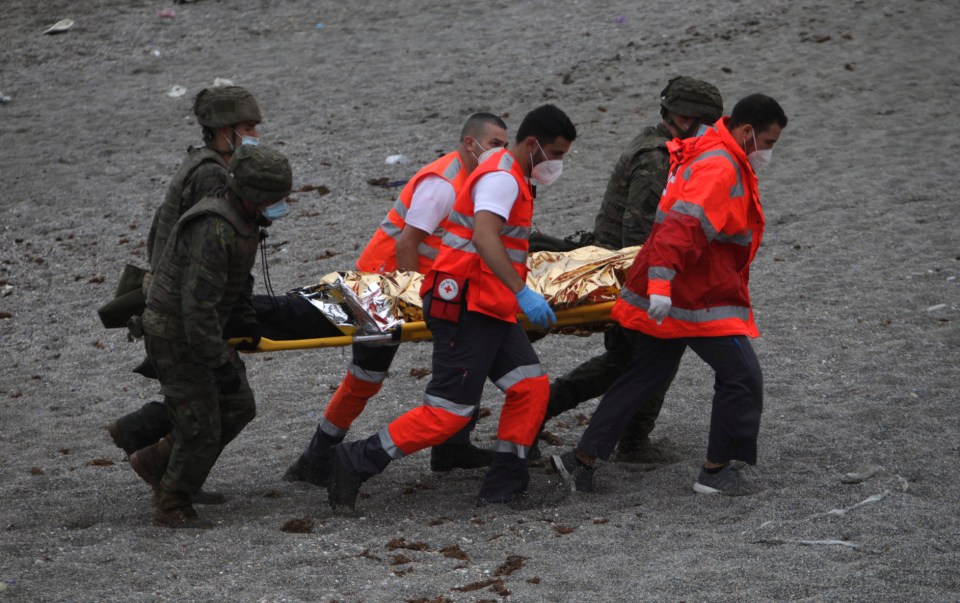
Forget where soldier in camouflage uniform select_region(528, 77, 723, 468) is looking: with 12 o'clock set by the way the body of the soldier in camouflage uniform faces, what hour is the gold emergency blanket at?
The gold emergency blanket is roughly at 5 o'clock from the soldier in camouflage uniform.

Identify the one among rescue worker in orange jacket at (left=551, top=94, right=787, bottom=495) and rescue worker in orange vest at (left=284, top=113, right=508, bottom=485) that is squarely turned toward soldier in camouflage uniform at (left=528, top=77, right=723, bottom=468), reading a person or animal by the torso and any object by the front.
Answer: rescue worker in orange vest at (left=284, top=113, right=508, bottom=485)

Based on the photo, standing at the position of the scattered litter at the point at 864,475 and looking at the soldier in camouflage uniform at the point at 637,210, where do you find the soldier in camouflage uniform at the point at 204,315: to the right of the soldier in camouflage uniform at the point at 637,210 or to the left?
left

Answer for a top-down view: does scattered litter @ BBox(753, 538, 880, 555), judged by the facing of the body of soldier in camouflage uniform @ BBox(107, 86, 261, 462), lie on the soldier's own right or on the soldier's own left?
on the soldier's own right

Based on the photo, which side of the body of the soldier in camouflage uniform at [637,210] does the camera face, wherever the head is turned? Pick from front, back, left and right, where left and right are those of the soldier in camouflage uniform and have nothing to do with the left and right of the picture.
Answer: right

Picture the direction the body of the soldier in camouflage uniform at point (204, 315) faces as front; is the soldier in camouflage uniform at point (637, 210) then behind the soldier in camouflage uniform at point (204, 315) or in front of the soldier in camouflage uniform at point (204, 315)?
in front

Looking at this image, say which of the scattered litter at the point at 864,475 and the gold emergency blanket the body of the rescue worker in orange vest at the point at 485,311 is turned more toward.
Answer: the scattered litter

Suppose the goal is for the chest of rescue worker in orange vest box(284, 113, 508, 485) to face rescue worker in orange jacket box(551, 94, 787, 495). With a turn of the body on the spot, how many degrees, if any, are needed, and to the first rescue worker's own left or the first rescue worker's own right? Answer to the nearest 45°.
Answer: approximately 45° to the first rescue worker's own right

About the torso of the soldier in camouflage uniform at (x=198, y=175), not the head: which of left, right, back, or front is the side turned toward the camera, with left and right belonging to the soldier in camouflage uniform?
right

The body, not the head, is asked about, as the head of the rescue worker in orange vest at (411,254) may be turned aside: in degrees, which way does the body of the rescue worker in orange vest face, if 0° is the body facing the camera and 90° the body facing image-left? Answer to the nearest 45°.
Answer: approximately 270°

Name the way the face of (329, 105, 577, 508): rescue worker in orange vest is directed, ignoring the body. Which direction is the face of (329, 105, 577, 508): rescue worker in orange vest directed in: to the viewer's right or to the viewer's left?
to the viewer's right

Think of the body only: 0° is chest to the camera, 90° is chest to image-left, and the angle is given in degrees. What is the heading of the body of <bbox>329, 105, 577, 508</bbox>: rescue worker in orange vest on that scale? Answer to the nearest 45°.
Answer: approximately 270°

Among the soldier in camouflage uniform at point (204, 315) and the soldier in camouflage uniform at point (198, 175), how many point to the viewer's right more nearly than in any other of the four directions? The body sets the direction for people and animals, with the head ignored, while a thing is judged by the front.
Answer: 2

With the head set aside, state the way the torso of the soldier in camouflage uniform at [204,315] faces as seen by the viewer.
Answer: to the viewer's right
